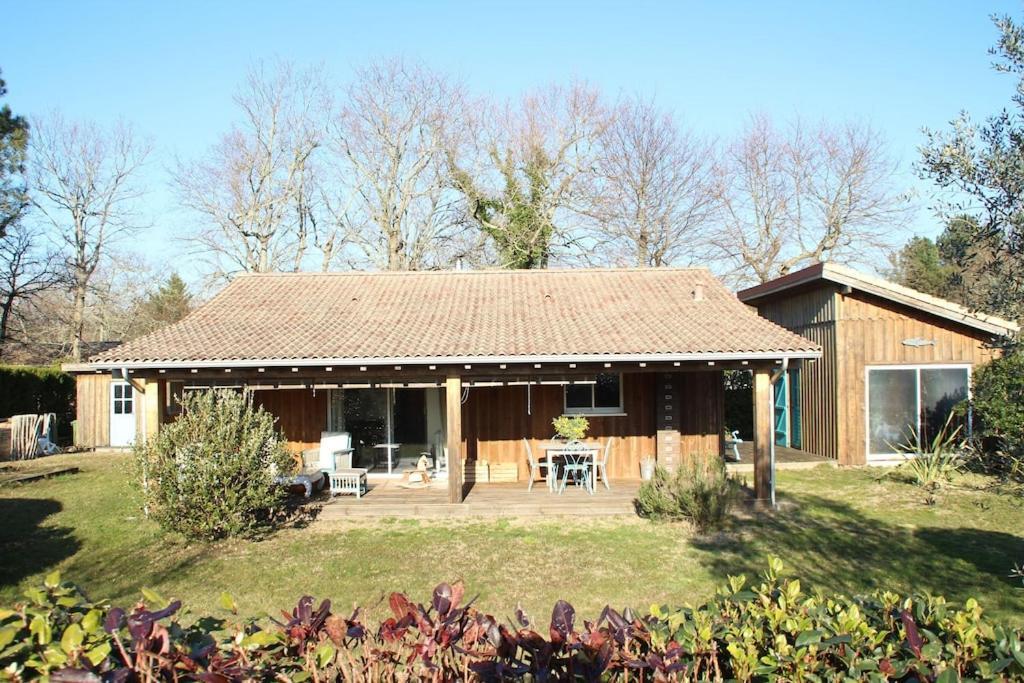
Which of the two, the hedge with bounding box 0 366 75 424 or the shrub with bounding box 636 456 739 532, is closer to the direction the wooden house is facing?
the shrub

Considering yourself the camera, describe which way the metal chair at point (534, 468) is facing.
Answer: facing to the right of the viewer

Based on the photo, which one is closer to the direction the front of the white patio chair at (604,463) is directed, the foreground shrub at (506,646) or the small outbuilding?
the foreground shrub

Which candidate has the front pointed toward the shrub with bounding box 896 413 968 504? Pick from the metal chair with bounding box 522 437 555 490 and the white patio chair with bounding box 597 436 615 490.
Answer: the metal chair

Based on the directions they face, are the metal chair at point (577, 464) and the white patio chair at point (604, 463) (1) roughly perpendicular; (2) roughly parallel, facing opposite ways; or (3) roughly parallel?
roughly perpendicular

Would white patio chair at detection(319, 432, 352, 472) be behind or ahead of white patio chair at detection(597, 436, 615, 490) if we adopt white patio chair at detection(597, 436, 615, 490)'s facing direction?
ahead

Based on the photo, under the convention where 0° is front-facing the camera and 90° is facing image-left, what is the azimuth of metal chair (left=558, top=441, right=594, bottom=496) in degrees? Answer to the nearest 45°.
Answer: approximately 180°

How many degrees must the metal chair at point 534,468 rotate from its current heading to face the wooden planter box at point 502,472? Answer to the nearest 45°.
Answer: approximately 135° to its left

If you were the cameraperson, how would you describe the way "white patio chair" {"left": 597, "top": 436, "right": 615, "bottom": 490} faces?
facing to the left of the viewer

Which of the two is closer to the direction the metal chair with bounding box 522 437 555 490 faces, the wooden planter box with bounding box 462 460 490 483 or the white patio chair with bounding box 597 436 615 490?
the white patio chair

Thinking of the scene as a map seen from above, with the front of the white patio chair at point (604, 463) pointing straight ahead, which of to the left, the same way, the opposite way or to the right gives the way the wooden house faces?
to the left

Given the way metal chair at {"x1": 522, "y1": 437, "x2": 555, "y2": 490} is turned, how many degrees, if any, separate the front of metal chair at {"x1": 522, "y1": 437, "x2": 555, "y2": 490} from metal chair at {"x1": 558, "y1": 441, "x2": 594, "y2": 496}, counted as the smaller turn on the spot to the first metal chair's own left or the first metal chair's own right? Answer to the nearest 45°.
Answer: approximately 45° to the first metal chair's own right

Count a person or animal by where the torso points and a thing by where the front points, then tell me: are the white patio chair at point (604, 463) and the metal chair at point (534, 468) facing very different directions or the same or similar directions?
very different directions

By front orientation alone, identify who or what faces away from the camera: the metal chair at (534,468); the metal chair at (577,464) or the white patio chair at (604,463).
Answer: the metal chair at (577,464)
